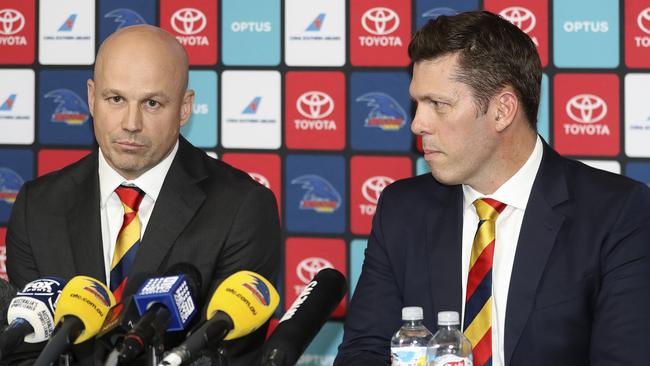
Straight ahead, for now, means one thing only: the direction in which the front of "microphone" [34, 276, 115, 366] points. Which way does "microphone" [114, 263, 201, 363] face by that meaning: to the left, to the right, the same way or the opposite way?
the same way

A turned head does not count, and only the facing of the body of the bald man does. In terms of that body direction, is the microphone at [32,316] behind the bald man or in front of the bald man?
in front

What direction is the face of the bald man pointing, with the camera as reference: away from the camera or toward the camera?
toward the camera

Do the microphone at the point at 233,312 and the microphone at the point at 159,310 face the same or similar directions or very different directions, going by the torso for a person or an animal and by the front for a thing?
same or similar directions

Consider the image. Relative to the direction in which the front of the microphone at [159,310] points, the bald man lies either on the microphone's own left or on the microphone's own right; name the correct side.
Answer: on the microphone's own left

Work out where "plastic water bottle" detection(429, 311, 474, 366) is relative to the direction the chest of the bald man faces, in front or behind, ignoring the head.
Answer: in front

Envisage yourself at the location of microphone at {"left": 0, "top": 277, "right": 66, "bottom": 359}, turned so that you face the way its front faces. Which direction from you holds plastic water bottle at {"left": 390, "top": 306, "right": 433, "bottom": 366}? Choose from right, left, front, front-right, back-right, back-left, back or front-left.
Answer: front-right

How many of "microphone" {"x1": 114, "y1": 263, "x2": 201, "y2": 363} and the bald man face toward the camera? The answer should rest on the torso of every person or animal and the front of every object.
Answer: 1

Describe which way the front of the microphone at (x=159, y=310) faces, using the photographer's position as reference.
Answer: facing away from the viewer and to the right of the viewer

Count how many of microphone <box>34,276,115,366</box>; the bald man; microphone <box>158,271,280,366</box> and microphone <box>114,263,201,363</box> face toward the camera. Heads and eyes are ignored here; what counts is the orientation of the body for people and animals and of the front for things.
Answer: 1

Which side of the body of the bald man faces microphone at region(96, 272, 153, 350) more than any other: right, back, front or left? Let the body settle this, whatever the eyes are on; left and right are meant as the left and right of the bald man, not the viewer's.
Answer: front

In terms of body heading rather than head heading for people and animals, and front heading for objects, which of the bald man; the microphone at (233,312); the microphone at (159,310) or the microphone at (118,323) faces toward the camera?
the bald man

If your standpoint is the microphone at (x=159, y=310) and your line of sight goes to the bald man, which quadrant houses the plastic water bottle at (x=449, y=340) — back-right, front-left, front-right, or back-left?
front-right

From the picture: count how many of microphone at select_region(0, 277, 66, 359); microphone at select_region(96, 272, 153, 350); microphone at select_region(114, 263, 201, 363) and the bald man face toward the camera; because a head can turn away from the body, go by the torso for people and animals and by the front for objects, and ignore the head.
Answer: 1

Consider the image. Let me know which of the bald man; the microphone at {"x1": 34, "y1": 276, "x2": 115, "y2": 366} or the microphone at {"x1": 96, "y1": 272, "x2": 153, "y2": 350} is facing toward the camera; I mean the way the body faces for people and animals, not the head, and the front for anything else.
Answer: the bald man

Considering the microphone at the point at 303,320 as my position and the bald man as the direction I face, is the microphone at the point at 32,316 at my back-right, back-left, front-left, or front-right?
front-left
